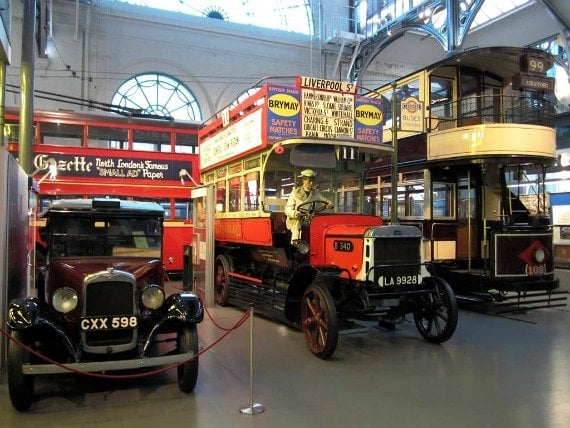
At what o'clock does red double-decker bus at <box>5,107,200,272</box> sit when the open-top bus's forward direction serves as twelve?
The red double-decker bus is roughly at 6 o'clock from the open-top bus.

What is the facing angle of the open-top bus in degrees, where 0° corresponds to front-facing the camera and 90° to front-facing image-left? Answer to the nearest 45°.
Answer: approximately 315°
